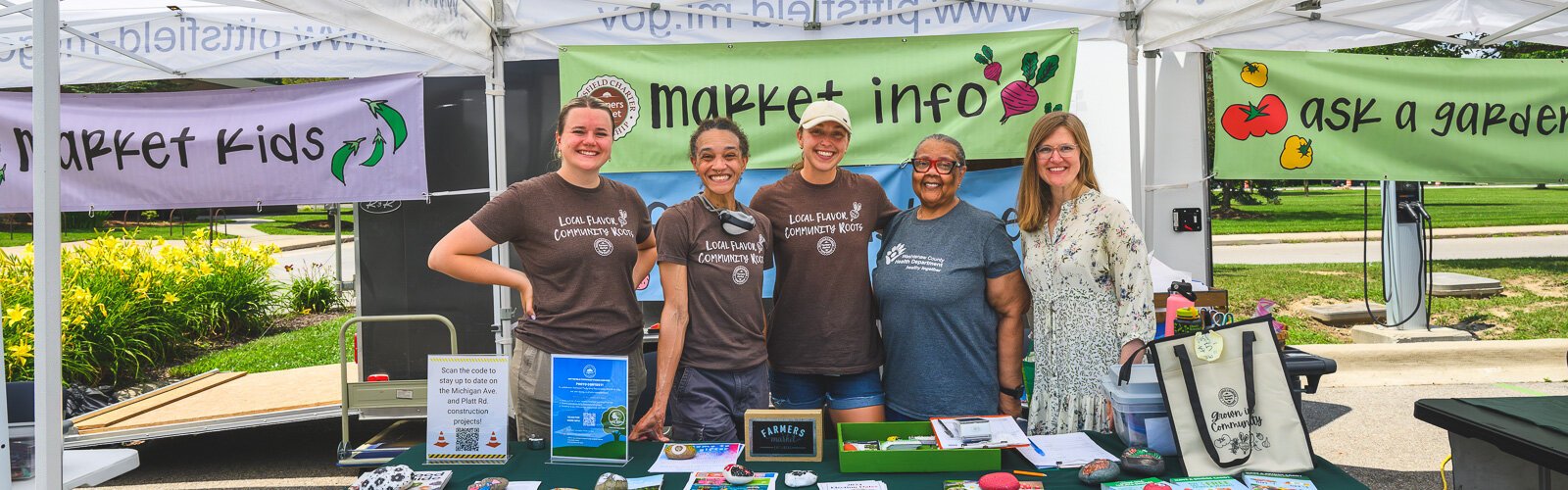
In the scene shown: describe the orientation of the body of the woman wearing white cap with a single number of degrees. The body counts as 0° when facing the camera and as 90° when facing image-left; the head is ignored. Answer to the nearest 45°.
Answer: approximately 0°

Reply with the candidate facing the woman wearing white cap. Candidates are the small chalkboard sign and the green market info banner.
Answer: the green market info banner

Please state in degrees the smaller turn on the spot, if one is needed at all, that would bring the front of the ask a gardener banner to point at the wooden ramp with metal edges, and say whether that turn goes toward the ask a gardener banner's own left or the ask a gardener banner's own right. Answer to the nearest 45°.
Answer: approximately 45° to the ask a gardener banner's own right

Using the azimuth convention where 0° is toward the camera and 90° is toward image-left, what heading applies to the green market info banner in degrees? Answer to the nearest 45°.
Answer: approximately 0°

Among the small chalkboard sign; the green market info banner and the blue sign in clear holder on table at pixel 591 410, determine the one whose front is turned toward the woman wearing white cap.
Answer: the green market info banner

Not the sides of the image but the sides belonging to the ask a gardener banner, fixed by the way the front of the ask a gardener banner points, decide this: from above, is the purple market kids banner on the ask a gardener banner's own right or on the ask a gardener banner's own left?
on the ask a gardener banner's own right

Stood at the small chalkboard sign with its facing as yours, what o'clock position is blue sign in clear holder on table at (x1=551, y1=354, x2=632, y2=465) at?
The blue sign in clear holder on table is roughly at 3 o'clock from the small chalkboard sign.
